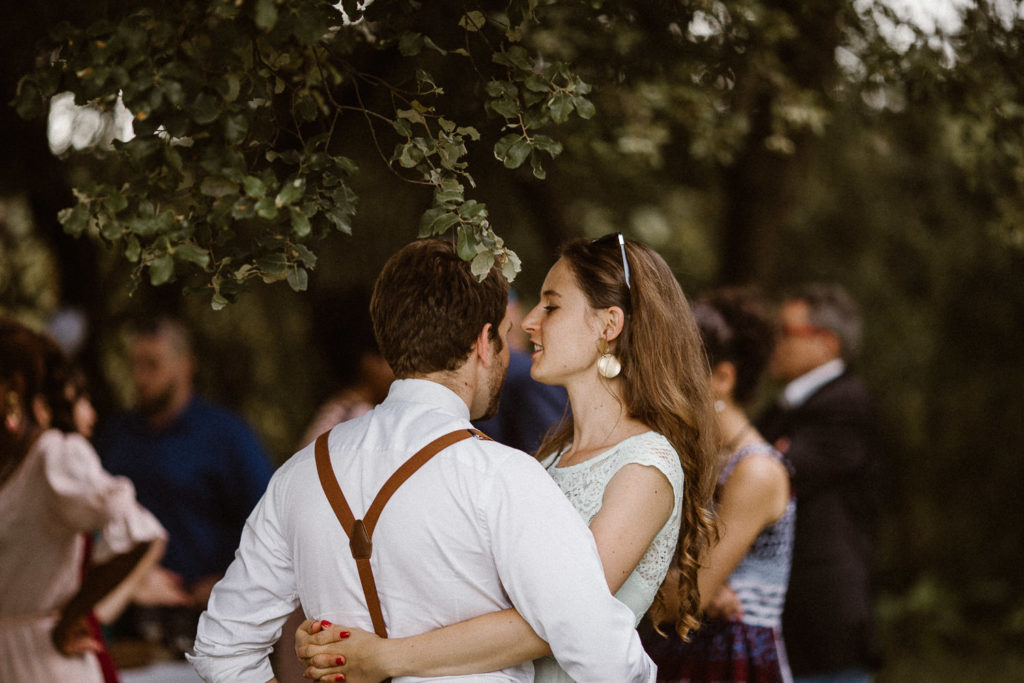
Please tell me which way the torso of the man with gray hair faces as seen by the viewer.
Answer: to the viewer's left

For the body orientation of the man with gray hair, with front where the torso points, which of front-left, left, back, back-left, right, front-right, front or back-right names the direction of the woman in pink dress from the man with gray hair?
front-left

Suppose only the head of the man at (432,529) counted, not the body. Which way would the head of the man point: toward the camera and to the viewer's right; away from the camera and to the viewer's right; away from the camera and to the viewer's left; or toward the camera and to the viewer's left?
away from the camera and to the viewer's right

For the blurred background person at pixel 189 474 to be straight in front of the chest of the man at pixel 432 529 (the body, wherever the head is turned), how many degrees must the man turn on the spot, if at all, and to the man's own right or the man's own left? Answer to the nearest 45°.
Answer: approximately 45° to the man's own left

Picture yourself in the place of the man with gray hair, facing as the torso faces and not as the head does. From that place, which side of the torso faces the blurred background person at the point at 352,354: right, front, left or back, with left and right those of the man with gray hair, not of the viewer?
front

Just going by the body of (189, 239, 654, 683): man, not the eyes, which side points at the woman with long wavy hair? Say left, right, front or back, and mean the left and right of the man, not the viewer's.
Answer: front
